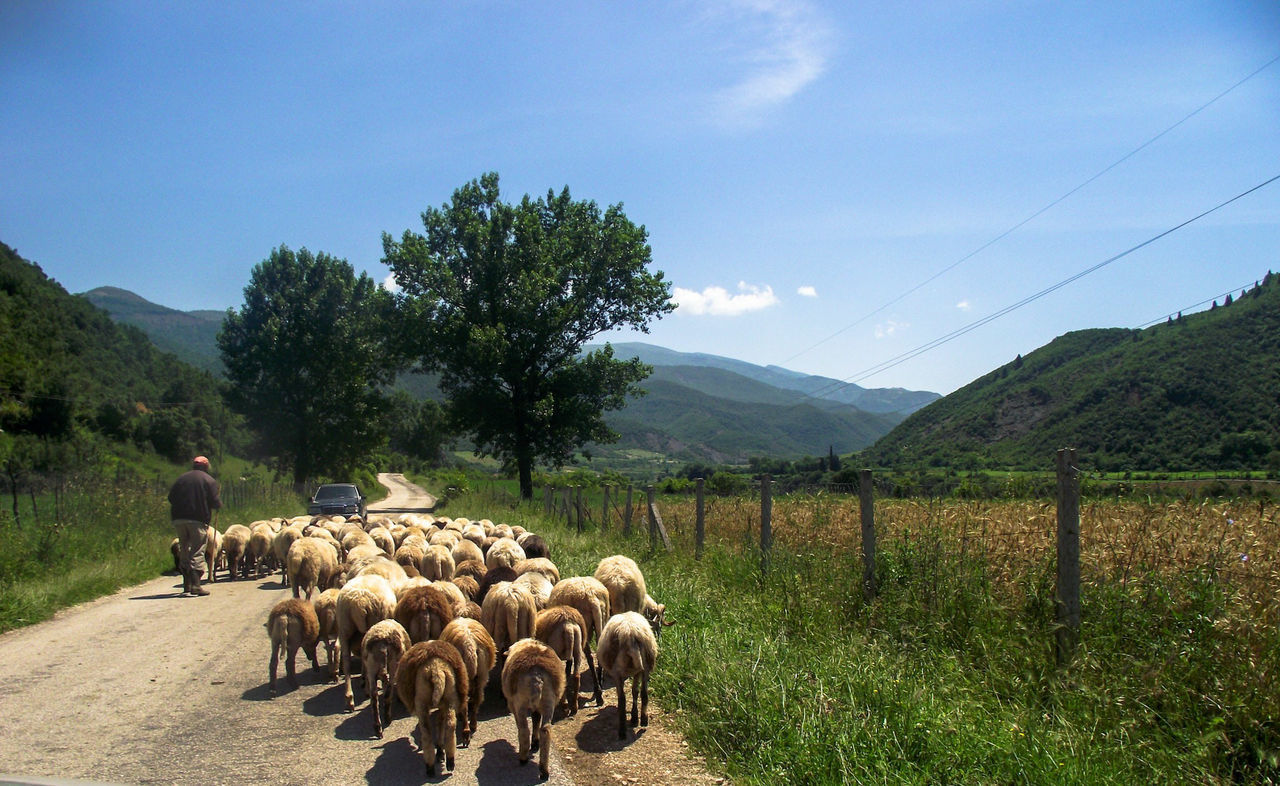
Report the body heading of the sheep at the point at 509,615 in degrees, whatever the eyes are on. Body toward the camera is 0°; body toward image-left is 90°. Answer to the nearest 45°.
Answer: approximately 180°

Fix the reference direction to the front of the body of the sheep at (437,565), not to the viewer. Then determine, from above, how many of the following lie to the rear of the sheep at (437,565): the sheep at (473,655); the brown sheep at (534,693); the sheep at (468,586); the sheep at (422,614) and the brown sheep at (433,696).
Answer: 5

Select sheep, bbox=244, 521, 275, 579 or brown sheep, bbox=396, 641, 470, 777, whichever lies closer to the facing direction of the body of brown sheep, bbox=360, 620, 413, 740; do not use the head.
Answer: the sheep

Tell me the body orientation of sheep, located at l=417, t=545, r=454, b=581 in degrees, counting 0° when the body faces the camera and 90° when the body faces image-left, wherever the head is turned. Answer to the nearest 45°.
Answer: approximately 180°

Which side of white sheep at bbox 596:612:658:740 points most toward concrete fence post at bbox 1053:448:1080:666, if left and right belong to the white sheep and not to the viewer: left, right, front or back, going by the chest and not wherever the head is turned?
right

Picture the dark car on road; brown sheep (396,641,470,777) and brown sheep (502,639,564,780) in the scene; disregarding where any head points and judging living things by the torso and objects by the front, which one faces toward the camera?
the dark car on road

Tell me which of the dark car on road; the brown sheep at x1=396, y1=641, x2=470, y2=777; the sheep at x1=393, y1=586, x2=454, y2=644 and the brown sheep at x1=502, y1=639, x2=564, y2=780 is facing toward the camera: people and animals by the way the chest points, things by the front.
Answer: the dark car on road

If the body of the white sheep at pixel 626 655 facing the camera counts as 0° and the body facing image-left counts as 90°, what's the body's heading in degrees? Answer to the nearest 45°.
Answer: approximately 180°

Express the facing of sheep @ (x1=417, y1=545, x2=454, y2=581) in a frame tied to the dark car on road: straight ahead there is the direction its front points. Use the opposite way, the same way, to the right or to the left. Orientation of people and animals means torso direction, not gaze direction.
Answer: the opposite way

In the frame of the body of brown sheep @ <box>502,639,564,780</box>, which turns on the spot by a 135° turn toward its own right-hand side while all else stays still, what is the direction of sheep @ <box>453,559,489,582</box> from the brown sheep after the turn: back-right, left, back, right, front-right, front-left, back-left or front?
back-left

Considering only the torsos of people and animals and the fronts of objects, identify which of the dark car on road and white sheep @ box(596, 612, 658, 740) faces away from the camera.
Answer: the white sheep

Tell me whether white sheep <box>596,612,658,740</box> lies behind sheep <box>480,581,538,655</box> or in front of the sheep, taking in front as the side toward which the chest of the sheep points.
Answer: behind

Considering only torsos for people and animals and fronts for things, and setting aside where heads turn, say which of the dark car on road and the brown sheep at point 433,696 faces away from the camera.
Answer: the brown sheep

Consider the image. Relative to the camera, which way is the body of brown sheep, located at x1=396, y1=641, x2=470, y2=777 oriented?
away from the camera
